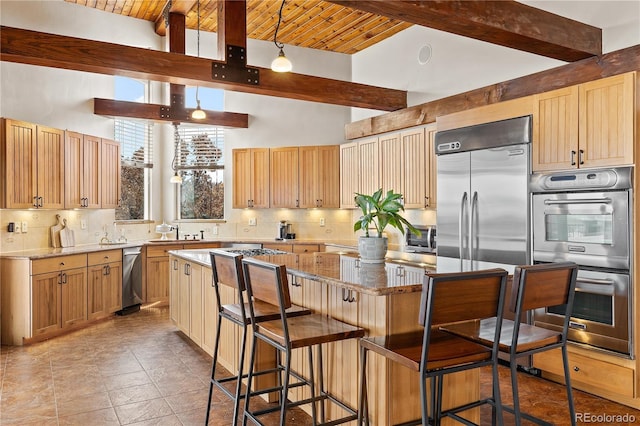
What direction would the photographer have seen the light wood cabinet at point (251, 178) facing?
facing the viewer

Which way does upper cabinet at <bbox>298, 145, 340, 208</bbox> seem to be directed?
toward the camera

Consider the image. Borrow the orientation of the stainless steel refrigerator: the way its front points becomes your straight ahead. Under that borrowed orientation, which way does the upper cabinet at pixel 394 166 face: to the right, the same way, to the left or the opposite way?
the same way

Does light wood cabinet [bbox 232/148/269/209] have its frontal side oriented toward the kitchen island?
yes

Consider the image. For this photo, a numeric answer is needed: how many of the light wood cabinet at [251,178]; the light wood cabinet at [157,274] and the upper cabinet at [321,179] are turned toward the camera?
3

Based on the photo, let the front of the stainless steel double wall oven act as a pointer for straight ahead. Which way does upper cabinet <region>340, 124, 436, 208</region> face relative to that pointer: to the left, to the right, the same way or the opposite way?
the same way

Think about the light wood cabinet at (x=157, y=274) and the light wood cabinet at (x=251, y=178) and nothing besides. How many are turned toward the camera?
2

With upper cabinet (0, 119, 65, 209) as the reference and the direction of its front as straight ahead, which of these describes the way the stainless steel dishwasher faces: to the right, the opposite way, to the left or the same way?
the same way

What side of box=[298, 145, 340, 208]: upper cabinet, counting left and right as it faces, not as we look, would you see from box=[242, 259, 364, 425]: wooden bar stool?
front

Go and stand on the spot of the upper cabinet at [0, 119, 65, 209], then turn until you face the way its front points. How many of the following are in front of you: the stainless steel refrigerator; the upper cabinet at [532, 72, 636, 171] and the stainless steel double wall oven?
3

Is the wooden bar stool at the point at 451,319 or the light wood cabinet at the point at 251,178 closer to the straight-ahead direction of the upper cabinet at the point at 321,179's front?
the wooden bar stool

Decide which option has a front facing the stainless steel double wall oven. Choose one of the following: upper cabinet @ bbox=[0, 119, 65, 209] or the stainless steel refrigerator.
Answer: the upper cabinet

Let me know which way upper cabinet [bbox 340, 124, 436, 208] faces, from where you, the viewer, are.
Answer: facing the viewer and to the left of the viewer

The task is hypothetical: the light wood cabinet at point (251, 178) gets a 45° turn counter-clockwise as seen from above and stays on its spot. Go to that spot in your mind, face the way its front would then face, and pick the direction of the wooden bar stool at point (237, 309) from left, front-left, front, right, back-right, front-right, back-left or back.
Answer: front-right

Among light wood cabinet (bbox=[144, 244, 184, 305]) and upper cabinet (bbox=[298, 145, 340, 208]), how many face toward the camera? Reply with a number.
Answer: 2
